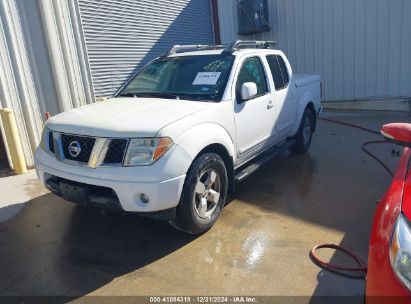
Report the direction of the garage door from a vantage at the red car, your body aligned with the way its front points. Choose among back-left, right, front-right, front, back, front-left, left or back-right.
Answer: back-right

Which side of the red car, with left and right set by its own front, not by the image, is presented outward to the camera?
front

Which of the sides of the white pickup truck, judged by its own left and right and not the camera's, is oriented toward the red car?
left

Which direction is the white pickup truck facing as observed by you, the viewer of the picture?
facing the viewer and to the left of the viewer

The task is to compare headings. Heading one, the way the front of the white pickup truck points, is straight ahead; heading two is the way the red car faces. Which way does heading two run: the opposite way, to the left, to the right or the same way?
the same way

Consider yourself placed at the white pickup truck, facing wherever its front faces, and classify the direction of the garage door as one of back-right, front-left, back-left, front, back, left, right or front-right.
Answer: back-right

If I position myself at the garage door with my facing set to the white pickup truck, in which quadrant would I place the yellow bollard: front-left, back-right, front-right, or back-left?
front-right

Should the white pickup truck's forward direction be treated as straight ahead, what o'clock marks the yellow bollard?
The yellow bollard is roughly at 3 o'clock from the white pickup truck.

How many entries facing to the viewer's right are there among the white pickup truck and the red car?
0

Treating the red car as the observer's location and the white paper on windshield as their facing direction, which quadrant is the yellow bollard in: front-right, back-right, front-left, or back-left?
front-left
